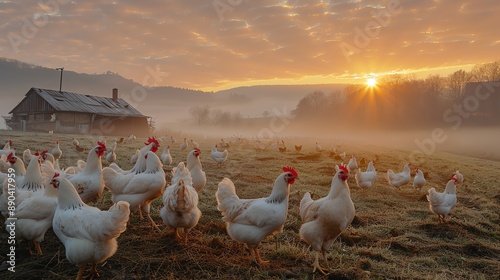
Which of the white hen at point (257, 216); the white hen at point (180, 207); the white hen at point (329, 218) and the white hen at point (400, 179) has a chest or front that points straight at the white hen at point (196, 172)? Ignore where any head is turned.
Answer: the white hen at point (180, 207)

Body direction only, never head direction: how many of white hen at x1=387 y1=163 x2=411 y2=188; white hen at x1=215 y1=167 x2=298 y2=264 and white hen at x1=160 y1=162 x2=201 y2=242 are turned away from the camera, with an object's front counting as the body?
1

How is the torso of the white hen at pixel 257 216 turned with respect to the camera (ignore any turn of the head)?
to the viewer's right

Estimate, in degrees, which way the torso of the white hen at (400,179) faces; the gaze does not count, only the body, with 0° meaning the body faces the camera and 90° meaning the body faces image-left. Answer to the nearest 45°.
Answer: approximately 270°

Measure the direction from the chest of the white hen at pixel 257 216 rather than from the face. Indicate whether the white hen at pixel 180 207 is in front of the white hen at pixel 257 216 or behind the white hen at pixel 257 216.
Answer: behind

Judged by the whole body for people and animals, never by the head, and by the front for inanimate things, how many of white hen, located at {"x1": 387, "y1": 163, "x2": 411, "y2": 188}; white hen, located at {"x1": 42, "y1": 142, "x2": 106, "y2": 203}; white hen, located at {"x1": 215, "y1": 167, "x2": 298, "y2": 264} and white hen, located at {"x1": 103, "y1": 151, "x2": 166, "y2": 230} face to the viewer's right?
4

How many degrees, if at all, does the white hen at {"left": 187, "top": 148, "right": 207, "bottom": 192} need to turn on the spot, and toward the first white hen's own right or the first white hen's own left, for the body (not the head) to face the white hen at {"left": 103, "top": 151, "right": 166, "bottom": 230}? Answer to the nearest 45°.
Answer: approximately 90° to the first white hen's own right

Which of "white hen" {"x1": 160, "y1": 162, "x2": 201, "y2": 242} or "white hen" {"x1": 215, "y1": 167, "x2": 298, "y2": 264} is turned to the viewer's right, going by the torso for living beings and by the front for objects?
"white hen" {"x1": 215, "y1": 167, "x2": 298, "y2": 264}

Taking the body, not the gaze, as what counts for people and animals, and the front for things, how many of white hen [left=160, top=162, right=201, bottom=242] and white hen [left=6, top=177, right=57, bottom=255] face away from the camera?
1

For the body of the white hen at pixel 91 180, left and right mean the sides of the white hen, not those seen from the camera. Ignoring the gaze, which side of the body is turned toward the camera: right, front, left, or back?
right

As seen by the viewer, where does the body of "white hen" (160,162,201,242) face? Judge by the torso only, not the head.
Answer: away from the camera

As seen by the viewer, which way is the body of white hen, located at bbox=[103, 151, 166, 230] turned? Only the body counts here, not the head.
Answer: to the viewer's right

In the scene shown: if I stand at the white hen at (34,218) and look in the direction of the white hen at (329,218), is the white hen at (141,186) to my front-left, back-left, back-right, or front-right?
front-left

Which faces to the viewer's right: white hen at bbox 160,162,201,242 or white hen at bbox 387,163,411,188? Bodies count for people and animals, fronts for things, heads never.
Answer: white hen at bbox 387,163,411,188

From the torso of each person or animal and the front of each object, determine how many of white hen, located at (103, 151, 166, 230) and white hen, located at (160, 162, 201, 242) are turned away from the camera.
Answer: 1

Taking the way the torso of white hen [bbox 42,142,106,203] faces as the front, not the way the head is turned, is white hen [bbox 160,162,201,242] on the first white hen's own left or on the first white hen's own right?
on the first white hen's own right

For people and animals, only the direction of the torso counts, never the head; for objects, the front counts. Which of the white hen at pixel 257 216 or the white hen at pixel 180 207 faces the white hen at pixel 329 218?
the white hen at pixel 257 216

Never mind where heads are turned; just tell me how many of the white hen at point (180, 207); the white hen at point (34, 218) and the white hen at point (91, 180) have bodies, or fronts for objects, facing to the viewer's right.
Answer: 2
